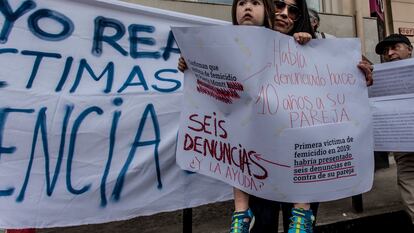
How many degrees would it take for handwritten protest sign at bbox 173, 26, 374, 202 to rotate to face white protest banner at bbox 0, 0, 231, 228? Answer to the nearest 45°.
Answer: approximately 90° to its right

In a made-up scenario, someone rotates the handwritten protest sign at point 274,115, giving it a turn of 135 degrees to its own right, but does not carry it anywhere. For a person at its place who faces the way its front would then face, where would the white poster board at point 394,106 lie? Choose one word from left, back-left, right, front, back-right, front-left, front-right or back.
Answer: right

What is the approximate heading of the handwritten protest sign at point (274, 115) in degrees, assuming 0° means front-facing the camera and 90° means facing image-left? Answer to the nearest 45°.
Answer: approximately 0°
